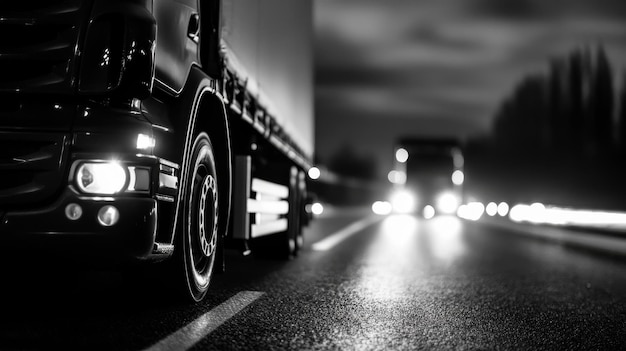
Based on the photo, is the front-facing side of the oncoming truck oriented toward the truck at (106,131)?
yes

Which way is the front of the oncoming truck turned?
toward the camera
